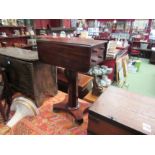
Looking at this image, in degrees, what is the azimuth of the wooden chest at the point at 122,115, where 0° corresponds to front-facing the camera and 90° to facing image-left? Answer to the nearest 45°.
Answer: approximately 45°

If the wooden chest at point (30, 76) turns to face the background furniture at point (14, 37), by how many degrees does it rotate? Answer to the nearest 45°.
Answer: approximately 135° to its right

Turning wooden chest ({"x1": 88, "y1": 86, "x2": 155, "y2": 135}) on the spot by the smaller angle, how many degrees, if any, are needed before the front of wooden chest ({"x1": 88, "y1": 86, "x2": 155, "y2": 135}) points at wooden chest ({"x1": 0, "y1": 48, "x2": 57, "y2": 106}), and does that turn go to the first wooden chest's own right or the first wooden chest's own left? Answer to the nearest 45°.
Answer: approximately 45° to the first wooden chest's own right

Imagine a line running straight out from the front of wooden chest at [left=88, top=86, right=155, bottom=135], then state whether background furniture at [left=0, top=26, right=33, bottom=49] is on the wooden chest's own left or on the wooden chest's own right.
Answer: on the wooden chest's own right

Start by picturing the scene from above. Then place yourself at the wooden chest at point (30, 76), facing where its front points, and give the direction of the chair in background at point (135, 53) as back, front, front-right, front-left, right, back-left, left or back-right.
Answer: back

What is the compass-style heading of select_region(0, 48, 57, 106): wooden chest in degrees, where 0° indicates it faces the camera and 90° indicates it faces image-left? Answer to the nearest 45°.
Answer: approximately 45°

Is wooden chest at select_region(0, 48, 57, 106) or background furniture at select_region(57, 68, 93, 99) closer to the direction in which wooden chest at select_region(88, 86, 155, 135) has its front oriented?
the wooden chest

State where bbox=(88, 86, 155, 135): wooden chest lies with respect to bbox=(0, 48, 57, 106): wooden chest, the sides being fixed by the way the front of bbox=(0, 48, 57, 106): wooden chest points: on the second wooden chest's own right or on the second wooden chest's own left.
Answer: on the second wooden chest's own left
